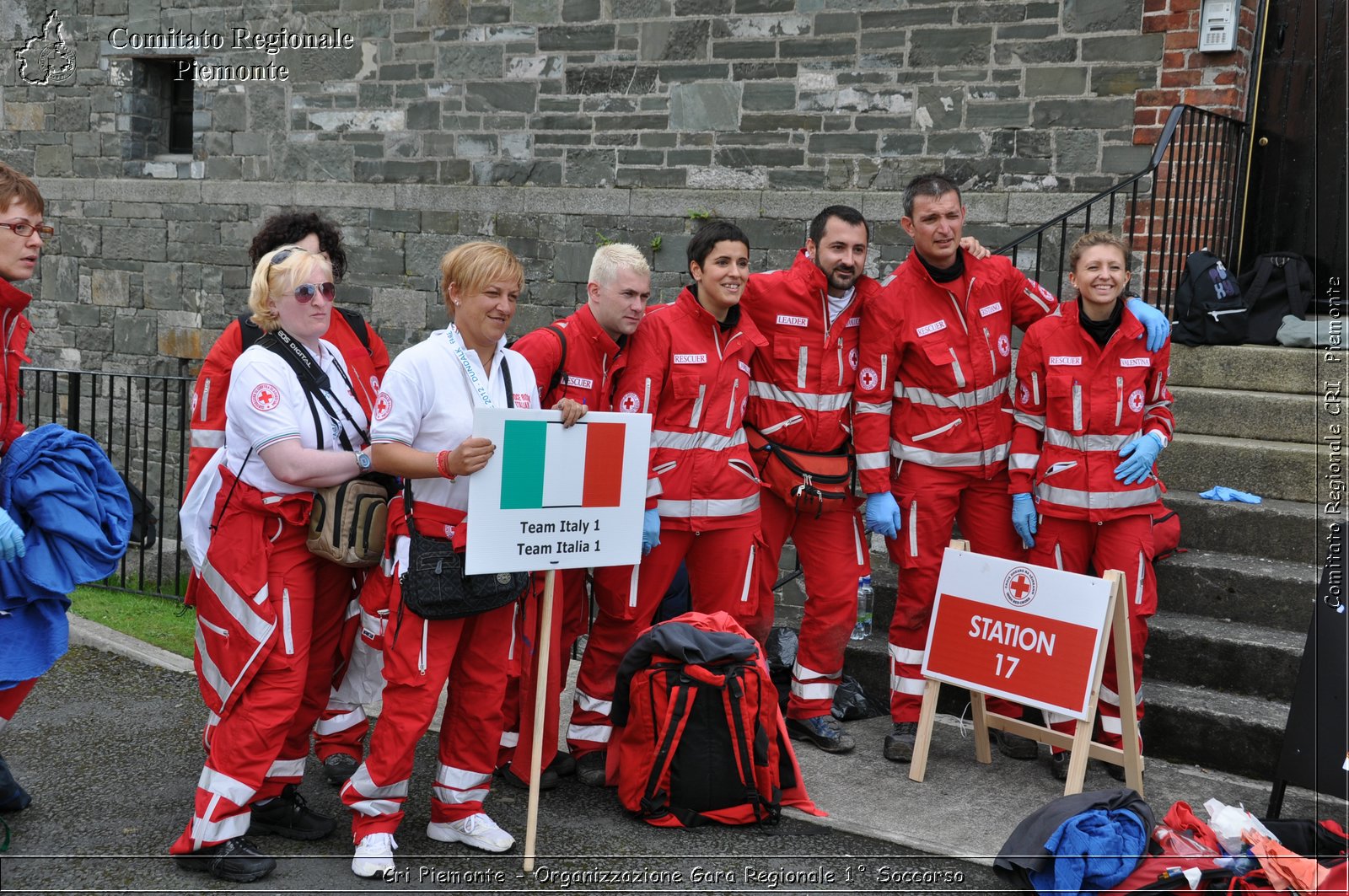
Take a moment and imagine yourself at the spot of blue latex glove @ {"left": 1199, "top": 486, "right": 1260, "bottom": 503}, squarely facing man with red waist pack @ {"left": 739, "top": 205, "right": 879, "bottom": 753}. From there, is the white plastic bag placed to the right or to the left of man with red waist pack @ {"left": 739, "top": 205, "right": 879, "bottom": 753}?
left

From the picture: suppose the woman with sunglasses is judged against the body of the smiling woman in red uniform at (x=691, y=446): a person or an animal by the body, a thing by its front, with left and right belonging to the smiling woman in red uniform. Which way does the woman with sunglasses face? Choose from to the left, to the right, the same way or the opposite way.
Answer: the same way

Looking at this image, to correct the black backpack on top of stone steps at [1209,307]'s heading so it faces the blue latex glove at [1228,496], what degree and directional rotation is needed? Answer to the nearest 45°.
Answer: approximately 45° to its right

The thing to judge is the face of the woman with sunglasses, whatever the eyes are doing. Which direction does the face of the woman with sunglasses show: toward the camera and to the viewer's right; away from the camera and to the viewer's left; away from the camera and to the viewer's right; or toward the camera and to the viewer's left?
toward the camera and to the viewer's right

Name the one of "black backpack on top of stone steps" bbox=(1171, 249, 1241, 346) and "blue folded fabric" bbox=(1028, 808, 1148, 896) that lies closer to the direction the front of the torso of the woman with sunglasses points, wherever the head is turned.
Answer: the blue folded fabric

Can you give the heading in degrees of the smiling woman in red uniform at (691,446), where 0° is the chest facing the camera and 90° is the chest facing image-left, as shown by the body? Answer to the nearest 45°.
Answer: approximately 315°

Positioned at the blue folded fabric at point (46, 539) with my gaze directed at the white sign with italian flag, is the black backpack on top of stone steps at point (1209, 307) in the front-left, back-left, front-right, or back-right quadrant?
front-left

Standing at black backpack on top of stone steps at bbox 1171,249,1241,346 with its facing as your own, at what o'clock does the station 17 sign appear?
The station 17 sign is roughly at 2 o'clock from the black backpack on top of stone steps.

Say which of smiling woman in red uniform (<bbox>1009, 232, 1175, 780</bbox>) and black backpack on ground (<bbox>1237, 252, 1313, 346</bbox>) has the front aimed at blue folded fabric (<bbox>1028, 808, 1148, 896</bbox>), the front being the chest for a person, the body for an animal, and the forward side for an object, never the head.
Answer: the smiling woman in red uniform

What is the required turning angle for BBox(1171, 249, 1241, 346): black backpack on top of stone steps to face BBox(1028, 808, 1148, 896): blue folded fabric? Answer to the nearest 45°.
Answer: approximately 45° to its right
